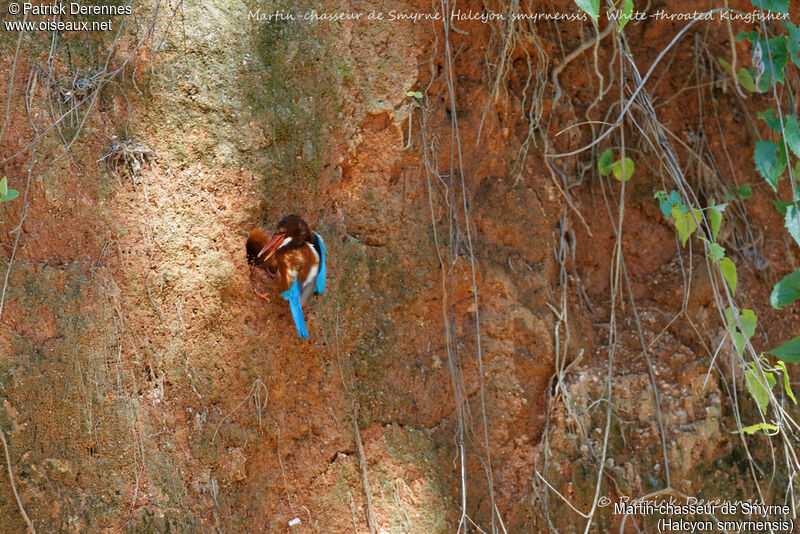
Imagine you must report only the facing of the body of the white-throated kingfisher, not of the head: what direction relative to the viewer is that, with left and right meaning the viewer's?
facing the viewer and to the left of the viewer
